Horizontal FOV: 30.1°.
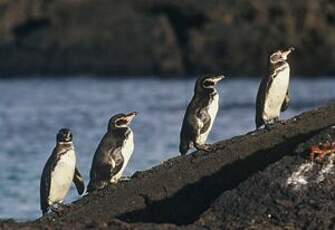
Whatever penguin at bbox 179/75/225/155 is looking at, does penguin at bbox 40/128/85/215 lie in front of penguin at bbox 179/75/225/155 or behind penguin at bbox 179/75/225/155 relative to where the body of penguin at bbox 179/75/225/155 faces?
behind

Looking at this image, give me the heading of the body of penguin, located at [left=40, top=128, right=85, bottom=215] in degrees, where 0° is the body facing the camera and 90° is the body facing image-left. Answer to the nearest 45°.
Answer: approximately 315°

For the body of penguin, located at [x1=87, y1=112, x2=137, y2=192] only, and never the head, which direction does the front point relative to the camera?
to the viewer's right

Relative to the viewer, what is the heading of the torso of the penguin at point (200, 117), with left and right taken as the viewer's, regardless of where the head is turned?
facing to the right of the viewer

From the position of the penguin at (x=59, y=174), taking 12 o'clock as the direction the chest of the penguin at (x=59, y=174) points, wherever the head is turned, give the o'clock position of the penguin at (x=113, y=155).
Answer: the penguin at (x=113, y=155) is roughly at 11 o'clock from the penguin at (x=59, y=174).

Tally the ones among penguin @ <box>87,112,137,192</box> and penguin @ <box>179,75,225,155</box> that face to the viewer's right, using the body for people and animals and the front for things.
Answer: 2

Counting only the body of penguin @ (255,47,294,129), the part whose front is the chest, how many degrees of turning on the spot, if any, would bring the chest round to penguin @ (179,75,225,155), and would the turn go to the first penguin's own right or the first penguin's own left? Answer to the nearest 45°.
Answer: approximately 90° to the first penguin's own right

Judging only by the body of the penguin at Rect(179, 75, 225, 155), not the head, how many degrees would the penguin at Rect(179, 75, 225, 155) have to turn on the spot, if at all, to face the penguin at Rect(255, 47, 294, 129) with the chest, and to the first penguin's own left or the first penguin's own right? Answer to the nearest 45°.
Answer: approximately 45° to the first penguin's own left

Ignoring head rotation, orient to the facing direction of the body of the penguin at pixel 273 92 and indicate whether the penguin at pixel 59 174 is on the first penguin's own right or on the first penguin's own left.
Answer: on the first penguin's own right
